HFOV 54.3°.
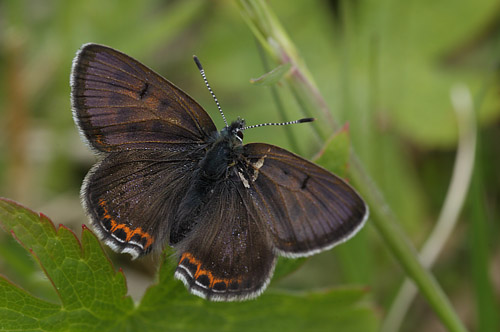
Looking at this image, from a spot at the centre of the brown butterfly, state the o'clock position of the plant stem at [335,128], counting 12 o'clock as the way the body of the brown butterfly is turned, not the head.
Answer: The plant stem is roughly at 2 o'clock from the brown butterfly.

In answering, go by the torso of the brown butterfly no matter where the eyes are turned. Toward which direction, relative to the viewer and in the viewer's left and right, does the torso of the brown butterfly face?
facing away from the viewer and to the right of the viewer
